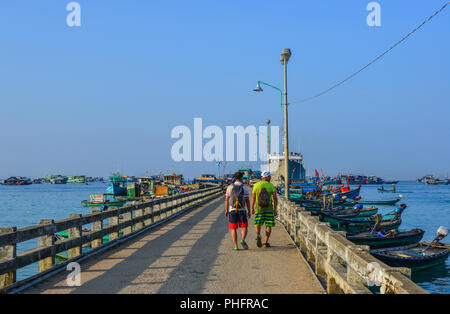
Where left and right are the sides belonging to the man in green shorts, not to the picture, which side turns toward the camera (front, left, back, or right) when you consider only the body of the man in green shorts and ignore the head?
back

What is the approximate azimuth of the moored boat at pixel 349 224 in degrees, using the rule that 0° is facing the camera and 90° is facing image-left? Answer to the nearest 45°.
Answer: approximately 90°

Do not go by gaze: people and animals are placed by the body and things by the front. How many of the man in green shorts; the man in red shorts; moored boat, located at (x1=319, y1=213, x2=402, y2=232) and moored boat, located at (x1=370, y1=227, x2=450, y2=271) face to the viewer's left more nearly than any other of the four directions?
2

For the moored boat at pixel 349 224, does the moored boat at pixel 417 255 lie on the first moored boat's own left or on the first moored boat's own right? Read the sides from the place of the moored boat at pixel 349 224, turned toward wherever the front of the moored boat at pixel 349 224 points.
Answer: on the first moored boat's own left

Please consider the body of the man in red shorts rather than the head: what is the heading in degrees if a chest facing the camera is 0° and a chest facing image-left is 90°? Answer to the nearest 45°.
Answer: approximately 180°

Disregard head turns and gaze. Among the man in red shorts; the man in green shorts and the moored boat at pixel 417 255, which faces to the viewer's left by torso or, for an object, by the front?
the moored boat

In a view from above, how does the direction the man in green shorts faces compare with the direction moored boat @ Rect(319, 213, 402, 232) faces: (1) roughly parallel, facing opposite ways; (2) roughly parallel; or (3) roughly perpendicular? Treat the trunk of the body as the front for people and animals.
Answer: roughly perpendicular

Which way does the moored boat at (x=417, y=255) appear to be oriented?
to the viewer's left

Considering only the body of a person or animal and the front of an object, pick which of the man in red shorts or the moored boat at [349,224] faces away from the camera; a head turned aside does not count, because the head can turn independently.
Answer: the man in red shorts
